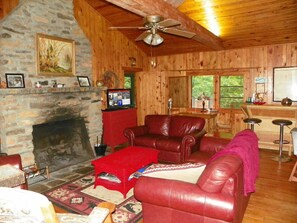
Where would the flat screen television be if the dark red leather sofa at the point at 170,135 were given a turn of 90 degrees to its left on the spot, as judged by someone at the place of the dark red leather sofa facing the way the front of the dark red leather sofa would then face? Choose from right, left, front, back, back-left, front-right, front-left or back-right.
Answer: back

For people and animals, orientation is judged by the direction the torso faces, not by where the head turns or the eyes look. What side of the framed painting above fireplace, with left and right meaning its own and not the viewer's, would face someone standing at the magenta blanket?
front

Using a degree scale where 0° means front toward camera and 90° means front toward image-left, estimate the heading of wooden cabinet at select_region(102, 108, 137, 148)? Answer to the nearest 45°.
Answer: approximately 315°

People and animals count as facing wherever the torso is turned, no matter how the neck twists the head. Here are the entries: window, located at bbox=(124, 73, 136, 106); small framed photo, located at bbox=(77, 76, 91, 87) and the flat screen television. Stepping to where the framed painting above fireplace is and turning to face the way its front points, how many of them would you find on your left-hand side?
3

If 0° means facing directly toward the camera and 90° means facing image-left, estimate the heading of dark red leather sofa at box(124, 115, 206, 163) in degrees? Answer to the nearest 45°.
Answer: approximately 45°

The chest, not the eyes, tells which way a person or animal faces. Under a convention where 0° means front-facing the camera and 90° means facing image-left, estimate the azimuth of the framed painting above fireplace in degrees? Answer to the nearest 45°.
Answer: approximately 315°

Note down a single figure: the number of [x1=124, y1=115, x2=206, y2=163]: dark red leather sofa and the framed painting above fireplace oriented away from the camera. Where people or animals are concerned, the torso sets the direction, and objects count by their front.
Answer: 0

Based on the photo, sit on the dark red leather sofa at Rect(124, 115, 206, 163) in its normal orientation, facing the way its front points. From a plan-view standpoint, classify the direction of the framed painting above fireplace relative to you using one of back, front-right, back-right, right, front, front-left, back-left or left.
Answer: front-right

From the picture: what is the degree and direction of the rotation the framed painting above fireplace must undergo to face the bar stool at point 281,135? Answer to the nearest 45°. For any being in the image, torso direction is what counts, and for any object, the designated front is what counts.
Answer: approximately 45° to its left

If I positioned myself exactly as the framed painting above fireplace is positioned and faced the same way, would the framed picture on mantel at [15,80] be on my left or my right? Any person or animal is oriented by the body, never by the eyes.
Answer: on my right

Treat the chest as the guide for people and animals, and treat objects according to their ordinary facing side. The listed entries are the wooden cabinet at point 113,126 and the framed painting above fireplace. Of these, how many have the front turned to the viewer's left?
0

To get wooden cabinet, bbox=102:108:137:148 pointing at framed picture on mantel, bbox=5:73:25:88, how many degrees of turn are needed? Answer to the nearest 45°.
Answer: approximately 90° to its right
